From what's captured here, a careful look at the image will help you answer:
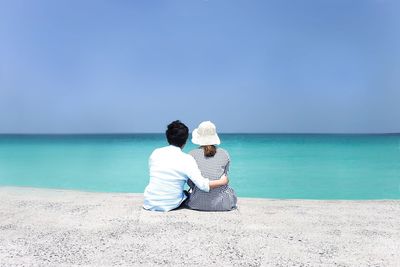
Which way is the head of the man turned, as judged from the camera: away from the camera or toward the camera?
away from the camera

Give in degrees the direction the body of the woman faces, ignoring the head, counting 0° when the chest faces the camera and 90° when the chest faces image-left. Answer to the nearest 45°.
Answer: approximately 180°
